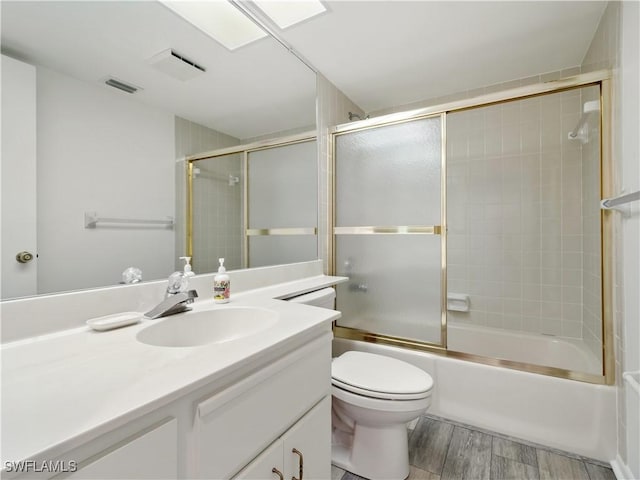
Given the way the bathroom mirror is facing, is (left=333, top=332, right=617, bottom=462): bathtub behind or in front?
in front

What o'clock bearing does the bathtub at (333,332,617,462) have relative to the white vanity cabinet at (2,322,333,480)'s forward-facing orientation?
The bathtub is roughly at 10 o'clock from the white vanity cabinet.

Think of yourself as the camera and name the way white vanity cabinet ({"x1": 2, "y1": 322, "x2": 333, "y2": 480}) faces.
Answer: facing the viewer and to the right of the viewer

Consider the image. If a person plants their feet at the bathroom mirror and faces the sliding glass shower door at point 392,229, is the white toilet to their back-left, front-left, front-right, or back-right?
front-right

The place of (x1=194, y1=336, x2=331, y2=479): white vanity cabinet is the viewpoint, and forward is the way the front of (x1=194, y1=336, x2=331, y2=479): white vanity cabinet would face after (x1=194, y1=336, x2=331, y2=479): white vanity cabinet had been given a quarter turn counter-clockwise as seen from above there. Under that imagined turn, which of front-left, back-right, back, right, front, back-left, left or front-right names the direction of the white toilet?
front

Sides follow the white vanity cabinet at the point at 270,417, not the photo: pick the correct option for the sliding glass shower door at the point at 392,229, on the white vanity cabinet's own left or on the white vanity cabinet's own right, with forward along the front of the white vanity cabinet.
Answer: on the white vanity cabinet's own left

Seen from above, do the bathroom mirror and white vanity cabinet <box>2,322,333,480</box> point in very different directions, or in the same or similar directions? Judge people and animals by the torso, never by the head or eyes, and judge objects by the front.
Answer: same or similar directions

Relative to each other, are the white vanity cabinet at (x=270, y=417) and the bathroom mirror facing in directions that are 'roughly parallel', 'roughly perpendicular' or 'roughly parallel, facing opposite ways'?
roughly parallel

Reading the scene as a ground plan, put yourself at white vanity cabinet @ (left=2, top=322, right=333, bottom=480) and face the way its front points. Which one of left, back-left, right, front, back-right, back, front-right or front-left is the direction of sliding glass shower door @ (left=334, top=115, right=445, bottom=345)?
left

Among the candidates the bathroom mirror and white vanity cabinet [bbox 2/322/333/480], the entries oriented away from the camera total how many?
0
